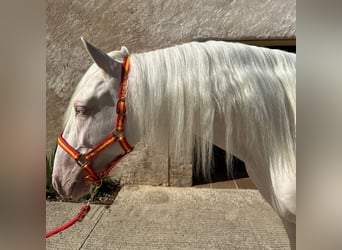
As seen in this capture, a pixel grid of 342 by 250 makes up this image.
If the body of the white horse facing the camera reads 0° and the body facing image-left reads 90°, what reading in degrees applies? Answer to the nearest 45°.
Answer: approximately 90°
